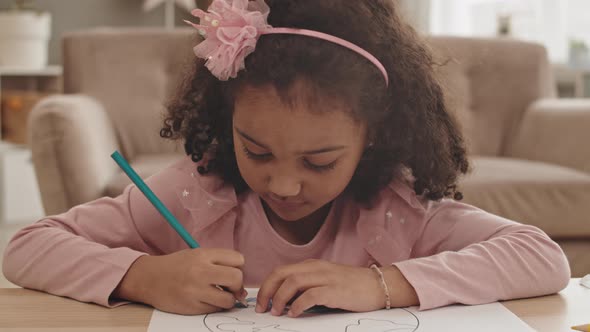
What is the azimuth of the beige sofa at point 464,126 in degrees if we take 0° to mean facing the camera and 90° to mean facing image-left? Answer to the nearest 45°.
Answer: approximately 0°

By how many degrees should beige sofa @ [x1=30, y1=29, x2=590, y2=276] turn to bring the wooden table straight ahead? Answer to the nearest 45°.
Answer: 0° — it already faces it

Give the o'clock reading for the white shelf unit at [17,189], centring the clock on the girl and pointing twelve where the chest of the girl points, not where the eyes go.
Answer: The white shelf unit is roughly at 5 o'clock from the girl.

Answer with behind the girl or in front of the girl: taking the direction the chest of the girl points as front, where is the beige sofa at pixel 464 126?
behind

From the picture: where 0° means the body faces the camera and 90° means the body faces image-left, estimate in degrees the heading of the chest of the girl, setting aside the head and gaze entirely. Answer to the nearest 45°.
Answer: approximately 0°

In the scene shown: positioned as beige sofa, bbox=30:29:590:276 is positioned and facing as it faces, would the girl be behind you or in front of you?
in front

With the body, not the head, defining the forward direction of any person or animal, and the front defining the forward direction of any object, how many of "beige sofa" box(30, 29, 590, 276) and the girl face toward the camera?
2

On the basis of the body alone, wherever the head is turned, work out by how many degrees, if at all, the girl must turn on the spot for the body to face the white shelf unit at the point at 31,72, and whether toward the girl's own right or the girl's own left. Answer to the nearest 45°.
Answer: approximately 135° to the girl's own right

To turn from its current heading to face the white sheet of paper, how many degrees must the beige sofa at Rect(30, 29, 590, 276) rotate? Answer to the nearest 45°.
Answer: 0° — it already faces it

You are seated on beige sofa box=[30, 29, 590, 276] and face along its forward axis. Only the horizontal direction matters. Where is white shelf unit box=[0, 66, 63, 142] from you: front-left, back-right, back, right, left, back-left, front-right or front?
back-right
